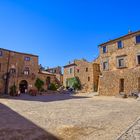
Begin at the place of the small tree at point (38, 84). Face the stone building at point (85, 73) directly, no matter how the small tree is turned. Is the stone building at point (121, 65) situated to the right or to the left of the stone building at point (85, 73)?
right

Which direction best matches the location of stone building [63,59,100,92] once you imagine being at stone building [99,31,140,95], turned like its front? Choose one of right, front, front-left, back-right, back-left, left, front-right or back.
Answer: right

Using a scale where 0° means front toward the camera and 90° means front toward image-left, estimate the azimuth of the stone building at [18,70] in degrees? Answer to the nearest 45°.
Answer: approximately 315°

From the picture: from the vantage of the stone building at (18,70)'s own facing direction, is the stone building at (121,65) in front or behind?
in front

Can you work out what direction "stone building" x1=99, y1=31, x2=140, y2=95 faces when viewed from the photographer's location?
facing the viewer and to the left of the viewer

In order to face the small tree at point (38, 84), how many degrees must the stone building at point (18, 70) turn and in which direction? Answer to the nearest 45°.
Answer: approximately 45° to its left

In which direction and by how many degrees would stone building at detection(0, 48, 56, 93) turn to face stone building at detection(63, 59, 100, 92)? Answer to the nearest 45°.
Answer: approximately 45° to its left

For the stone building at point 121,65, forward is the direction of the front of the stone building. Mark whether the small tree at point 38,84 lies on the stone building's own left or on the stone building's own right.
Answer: on the stone building's own right

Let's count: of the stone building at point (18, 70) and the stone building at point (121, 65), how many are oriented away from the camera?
0

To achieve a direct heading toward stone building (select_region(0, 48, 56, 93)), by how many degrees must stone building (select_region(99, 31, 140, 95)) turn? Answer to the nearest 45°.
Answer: approximately 45° to its right

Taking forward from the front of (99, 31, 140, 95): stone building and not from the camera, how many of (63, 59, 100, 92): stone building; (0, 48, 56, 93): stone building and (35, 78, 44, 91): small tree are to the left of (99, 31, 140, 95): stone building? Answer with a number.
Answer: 0
